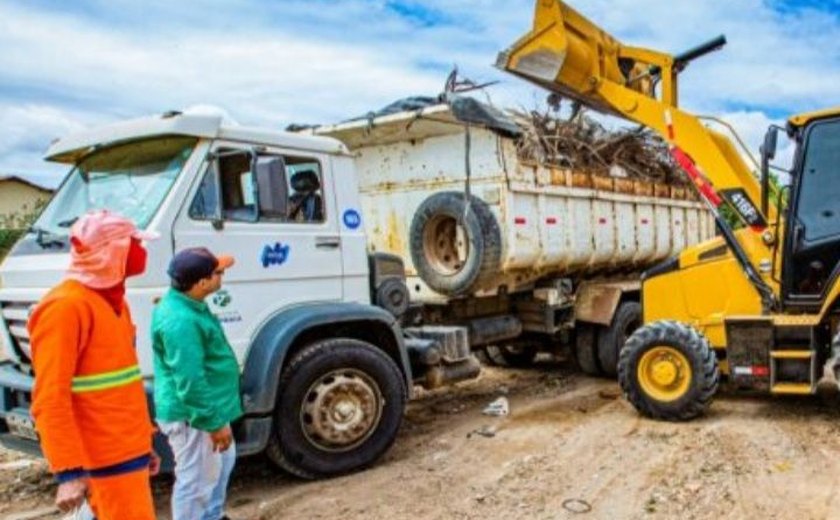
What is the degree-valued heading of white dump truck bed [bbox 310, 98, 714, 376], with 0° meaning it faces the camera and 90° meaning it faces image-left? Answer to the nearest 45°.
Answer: approximately 45°

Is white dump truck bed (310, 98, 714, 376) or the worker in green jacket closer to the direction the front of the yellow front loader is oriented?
the white dump truck bed

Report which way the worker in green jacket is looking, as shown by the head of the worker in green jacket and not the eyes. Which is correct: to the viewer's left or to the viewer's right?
to the viewer's right

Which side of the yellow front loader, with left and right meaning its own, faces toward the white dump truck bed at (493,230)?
front

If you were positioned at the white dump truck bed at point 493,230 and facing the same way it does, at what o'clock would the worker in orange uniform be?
The worker in orange uniform is roughly at 11 o'clock from the white dump truck bed.

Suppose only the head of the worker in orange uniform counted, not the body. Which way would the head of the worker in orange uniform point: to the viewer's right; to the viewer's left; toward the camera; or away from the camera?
to the viewer's right

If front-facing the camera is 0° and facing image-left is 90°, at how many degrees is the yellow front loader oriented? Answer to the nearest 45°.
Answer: approximately 90°

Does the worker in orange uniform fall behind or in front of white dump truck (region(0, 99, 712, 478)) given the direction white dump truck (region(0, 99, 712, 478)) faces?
in front
